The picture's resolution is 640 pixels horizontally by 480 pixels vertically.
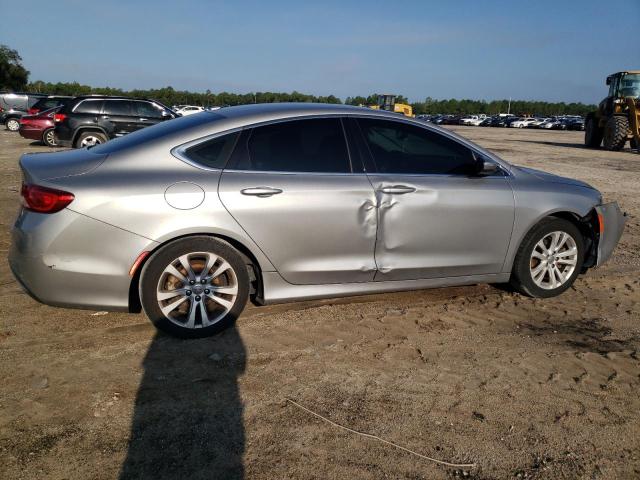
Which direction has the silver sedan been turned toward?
to the viewer's right

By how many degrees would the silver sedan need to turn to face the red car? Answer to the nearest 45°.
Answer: approximately 135° to its left

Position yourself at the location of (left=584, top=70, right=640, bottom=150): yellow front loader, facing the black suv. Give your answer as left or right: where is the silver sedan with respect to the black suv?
left

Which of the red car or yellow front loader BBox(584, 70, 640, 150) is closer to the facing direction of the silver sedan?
the yellow front loader

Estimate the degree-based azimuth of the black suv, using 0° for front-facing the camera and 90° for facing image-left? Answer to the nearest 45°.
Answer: approximately 270°

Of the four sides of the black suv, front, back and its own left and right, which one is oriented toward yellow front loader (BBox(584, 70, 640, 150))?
front

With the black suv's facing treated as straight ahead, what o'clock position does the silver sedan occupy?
The silver sedan is roughly at 3 o'clock from the black suv.

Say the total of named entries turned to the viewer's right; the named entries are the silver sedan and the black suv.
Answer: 2
